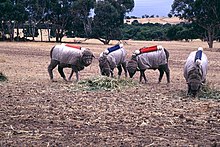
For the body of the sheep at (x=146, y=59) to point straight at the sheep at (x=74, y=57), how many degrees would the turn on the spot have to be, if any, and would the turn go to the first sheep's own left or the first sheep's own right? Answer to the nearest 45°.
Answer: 0° — it already faces it

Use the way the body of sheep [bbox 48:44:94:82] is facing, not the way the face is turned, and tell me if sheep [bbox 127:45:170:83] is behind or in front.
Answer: in front

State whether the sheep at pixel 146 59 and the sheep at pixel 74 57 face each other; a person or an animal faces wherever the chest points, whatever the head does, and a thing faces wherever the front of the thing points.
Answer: yes

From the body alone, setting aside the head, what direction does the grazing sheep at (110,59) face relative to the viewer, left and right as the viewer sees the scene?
facing the viewer and to the left of the viewer

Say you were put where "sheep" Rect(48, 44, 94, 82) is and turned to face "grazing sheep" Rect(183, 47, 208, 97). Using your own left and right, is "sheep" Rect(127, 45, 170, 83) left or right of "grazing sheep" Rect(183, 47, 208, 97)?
left

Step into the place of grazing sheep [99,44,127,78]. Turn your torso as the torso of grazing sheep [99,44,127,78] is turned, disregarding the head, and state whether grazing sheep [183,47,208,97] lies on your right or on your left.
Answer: on your left

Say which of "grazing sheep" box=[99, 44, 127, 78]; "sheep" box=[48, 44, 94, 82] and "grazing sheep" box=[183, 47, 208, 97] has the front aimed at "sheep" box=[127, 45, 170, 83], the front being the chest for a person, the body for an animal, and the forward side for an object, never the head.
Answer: "sheep" box=[48, 44, 94, 82]

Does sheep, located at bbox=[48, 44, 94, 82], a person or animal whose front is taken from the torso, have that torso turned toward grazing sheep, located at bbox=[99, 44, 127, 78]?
yes

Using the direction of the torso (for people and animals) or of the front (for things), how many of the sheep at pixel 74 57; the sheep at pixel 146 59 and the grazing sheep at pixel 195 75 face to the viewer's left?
1

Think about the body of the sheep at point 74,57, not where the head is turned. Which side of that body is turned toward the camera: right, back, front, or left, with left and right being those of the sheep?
right

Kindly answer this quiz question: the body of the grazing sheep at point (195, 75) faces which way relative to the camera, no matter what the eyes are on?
toward the camera

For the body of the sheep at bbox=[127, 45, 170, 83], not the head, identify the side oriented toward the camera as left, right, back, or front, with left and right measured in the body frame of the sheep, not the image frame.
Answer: left

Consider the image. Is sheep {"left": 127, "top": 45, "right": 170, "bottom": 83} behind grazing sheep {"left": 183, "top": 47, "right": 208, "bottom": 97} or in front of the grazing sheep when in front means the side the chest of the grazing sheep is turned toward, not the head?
behind

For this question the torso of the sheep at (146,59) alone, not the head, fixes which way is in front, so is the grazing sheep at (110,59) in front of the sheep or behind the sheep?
in front

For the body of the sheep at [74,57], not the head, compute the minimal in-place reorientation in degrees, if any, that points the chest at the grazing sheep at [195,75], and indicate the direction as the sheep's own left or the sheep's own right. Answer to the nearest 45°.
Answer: approximately 45° to the sheep's own right
